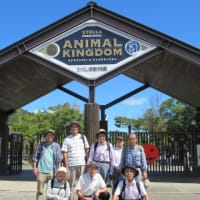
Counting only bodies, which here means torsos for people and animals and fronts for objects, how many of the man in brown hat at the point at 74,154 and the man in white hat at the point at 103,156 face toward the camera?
2

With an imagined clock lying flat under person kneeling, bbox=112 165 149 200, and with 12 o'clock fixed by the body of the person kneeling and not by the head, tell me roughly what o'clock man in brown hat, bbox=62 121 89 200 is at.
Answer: The man in brown hat is roughly at 5 o'clock from the person kneeling.

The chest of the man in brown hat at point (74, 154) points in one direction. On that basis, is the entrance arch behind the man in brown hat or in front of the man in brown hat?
behind

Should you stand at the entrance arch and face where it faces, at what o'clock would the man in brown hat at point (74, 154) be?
The man in brown hat is roughly at 12 o'clock from the entrance arch.
